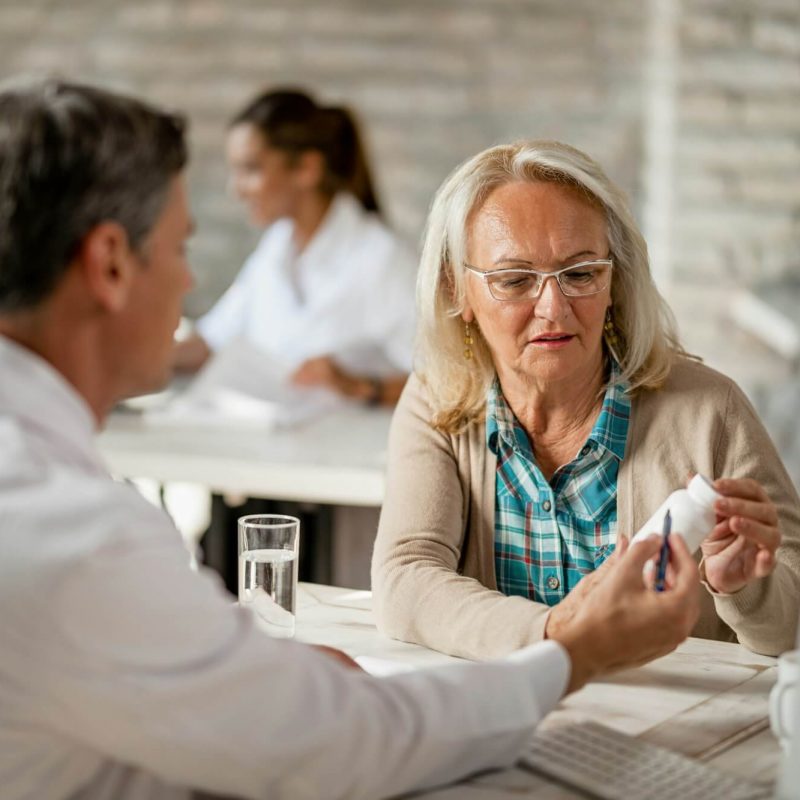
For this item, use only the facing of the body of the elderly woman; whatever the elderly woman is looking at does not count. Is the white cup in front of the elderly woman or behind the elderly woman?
in front

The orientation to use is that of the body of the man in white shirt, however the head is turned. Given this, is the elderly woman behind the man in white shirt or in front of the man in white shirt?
in front

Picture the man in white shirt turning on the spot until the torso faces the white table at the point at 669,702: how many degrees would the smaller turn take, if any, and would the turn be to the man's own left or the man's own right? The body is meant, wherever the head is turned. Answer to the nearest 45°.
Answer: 0° — they already face it

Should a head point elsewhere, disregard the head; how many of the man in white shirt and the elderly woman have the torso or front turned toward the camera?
1

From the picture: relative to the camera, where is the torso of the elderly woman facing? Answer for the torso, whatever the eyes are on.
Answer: toward the camera

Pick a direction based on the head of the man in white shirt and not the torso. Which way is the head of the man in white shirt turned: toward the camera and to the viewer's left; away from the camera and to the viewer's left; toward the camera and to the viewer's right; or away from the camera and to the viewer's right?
away from the camera and to the viewer's right

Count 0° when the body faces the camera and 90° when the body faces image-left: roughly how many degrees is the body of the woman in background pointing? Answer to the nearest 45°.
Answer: approximately 45°

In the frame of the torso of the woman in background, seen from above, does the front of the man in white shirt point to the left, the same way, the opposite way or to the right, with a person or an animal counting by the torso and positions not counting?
the opposite way

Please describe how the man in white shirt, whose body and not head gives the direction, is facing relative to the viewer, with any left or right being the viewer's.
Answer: facing away from the viewer and to the right of the viewer
